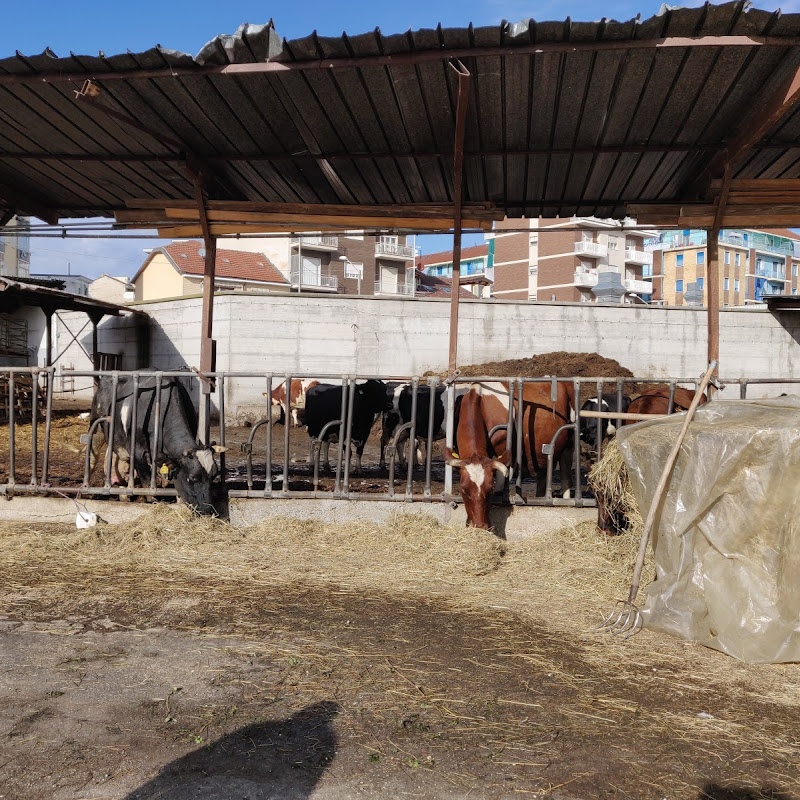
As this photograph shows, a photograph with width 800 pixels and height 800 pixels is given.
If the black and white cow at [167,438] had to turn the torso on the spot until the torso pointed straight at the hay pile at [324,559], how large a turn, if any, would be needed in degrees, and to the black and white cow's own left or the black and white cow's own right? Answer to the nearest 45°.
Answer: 0° — it already faces it

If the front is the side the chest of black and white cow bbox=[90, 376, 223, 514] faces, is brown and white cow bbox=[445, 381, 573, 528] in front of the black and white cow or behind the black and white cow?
in front

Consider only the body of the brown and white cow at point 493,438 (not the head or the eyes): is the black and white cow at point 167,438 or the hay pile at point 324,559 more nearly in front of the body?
the hay pile

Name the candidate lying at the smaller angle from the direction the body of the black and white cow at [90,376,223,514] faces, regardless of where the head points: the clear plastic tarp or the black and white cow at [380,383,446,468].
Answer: the clear plastic tarp

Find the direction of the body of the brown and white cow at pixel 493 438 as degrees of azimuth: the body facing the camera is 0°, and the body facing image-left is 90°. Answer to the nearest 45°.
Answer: approximately 45°

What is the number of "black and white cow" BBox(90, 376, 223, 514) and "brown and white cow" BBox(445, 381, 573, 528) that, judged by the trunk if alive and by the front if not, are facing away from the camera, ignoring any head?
0

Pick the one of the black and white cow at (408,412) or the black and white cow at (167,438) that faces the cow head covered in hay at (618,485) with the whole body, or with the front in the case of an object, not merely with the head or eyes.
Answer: the black and white cow at (167,438)

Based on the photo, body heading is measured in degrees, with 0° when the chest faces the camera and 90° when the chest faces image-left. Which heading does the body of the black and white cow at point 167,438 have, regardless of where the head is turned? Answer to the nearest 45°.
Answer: approximately 315°

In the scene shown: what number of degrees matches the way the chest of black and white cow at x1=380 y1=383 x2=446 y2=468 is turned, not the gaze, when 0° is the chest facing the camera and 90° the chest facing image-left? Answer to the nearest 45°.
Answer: approximately 225°
